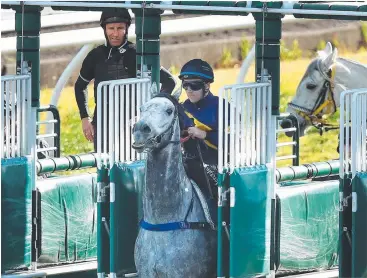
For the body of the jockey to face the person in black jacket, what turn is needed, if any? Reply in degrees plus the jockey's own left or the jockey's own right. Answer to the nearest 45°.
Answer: approximately 90° to the jockey's own right

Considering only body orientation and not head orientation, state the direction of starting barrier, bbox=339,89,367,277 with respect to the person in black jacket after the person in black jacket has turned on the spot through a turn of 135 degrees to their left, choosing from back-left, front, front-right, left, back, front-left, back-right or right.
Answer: right

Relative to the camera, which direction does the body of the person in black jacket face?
toward the camera

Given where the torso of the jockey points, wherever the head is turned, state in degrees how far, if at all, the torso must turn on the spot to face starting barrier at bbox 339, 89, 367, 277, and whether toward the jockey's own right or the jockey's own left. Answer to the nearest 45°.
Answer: approximately 90° to the jockey's own left

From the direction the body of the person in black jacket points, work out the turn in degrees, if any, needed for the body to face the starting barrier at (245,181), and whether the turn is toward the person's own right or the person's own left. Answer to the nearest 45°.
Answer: approximately 45° to the person's own left

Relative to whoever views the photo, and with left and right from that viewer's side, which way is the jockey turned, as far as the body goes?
facing the viewer and to the left of the viewer

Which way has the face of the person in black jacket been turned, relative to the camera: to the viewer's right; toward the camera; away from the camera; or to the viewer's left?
toward the camera
